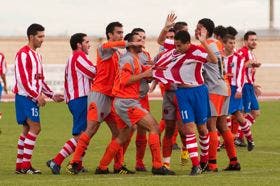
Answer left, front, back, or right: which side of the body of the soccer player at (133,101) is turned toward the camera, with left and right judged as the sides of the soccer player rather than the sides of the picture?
right

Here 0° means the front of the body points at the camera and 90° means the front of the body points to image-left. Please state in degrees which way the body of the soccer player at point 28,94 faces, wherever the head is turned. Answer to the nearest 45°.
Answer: approximately 270°

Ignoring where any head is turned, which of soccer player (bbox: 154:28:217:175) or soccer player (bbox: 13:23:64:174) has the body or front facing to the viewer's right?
soccer player (bbox: 13:23:64:174)

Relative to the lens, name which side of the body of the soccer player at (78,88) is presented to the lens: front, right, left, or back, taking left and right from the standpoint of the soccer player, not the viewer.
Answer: right

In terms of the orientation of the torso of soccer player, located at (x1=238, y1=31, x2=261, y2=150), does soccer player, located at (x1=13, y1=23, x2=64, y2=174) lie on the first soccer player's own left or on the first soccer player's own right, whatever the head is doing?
on the first soccer player's own right
